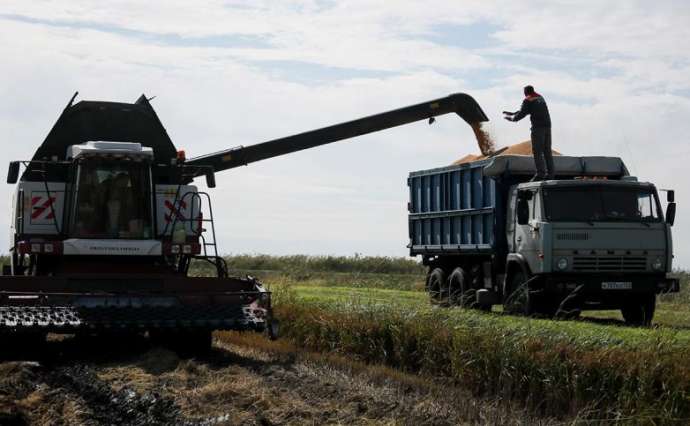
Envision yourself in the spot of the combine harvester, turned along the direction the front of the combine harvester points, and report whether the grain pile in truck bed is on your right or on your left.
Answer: on your left

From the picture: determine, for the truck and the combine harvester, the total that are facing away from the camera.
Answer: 0

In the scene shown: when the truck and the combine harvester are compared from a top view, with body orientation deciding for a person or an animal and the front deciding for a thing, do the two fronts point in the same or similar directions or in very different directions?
same or similar directions

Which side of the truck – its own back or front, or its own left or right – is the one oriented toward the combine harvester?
right

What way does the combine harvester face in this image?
toward the camera

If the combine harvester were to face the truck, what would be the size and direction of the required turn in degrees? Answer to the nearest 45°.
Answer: approximately 90° to its left
